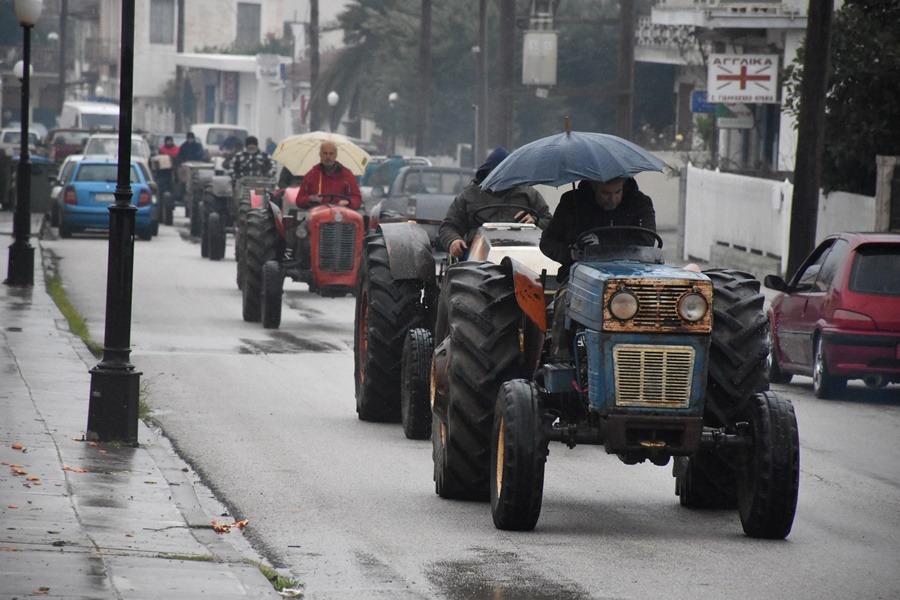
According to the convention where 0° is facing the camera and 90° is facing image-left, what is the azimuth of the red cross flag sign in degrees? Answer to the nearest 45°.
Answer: approximately 0°

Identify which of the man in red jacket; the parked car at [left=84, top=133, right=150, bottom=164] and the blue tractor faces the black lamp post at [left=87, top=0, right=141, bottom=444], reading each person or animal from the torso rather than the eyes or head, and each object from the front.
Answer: the man in red jacket

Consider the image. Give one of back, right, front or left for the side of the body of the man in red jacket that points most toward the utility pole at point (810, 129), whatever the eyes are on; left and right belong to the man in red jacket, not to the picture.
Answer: left

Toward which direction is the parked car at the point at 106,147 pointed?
away from the camera

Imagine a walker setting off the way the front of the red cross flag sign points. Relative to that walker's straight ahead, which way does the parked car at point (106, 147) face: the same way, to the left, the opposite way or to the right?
the opposite way

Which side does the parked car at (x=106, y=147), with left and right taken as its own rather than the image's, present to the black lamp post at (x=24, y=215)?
back
